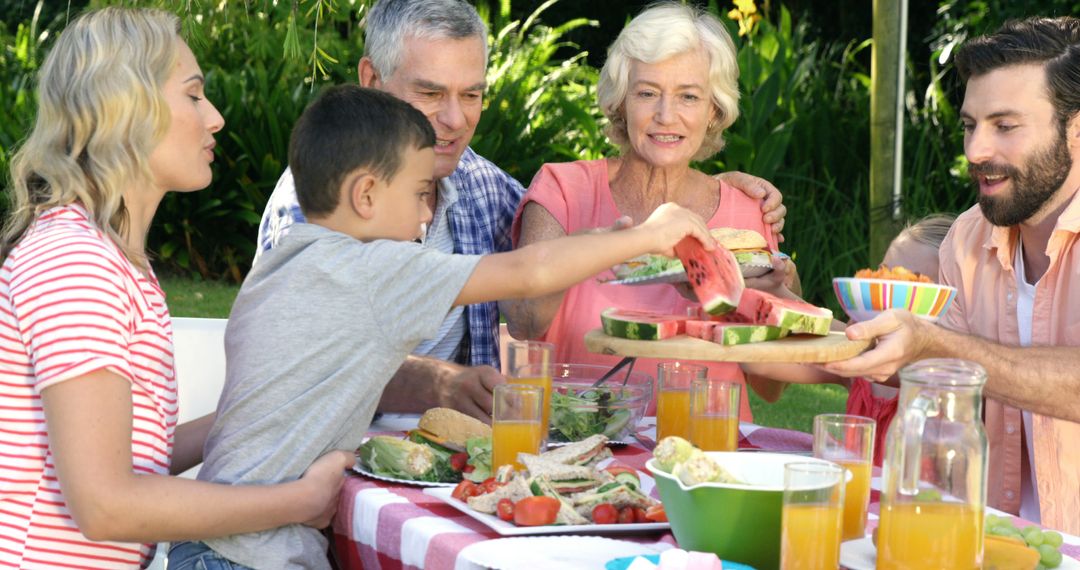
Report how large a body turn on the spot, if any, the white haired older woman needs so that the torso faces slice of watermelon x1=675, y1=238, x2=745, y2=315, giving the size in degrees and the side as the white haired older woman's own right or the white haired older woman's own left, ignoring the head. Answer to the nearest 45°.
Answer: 0° — they already face it

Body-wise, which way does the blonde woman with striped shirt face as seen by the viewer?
to the viewer's right

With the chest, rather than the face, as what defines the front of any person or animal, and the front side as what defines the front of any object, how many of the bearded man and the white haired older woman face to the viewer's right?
0

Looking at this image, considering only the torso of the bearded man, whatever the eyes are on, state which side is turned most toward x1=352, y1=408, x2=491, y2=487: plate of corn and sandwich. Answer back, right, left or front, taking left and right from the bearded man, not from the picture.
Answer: front

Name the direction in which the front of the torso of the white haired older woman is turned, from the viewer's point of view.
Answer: toward the camera

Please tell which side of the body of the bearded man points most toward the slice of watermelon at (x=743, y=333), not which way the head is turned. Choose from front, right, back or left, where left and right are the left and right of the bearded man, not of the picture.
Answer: front

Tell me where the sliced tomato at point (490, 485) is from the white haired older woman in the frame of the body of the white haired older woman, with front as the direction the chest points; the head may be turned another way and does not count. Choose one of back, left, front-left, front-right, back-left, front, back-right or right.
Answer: front

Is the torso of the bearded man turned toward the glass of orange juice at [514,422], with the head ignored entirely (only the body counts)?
yes

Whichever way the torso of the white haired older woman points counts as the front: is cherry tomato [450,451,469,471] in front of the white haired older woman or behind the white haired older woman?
in front

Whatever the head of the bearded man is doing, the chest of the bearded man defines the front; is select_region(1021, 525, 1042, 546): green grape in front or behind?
in front

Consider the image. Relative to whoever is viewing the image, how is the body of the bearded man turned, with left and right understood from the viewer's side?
facing the viewer and to the left of the viewer

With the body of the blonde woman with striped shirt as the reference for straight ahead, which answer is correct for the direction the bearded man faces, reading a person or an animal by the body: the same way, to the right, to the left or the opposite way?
the opposite way

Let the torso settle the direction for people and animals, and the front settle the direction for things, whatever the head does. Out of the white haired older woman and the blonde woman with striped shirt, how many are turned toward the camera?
1

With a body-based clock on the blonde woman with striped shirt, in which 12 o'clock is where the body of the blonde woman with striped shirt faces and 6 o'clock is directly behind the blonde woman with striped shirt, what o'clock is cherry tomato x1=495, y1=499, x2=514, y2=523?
The cherry tomato is roughly at 1 o'clock from the blonde woman with striped shirt.

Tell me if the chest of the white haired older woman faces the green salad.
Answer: yes
